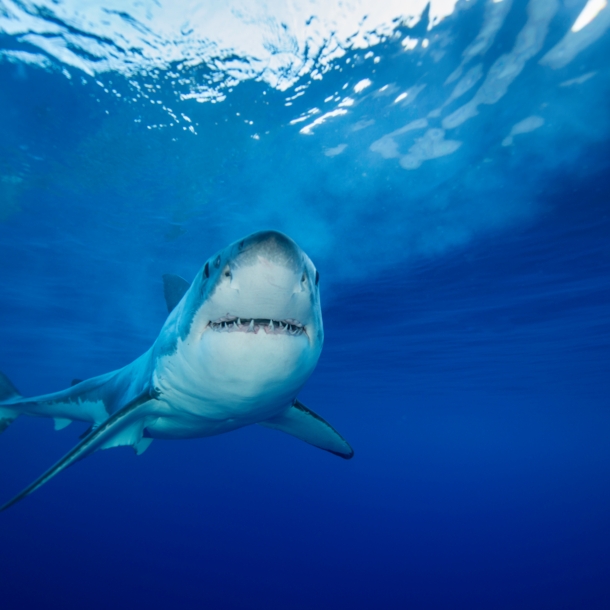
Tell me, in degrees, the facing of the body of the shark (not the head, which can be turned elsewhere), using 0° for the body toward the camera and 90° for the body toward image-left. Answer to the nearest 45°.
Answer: approximately 315°
